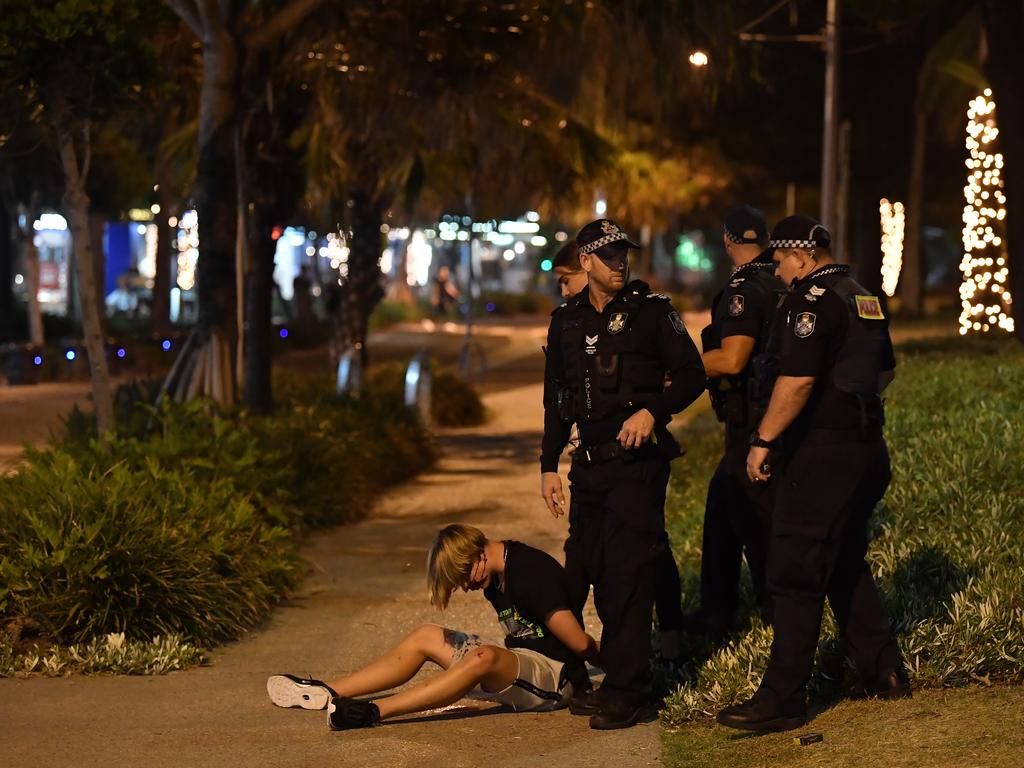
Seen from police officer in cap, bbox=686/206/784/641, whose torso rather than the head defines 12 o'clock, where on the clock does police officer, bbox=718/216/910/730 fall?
The police officer is roughly at 7 o'clock from the police officer in cap.

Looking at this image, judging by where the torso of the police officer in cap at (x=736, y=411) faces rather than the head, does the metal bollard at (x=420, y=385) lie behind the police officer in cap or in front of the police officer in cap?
in front

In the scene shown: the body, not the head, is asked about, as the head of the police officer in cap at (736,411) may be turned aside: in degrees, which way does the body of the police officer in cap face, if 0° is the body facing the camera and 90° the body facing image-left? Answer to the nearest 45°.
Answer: approximately 135°

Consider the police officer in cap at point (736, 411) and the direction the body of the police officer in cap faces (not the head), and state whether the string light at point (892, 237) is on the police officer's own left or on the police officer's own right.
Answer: on the police officer's own right

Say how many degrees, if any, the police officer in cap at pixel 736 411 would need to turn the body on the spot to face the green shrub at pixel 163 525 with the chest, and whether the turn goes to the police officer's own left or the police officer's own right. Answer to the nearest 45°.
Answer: approximately 45° to the police officer's own left

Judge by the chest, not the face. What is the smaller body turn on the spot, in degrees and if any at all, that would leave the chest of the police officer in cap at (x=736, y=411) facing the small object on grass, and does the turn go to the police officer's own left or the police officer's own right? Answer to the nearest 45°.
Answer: approximately 135° to the police officer's own left

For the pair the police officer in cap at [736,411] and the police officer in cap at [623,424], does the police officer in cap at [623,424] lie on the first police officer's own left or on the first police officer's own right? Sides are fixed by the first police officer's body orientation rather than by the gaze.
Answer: on the first police officer's own left

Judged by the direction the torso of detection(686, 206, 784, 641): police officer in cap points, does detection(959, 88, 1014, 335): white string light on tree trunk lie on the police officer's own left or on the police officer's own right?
on the police officer's own right

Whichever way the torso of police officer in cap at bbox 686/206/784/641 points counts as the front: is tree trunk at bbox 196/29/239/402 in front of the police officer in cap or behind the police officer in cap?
in front
